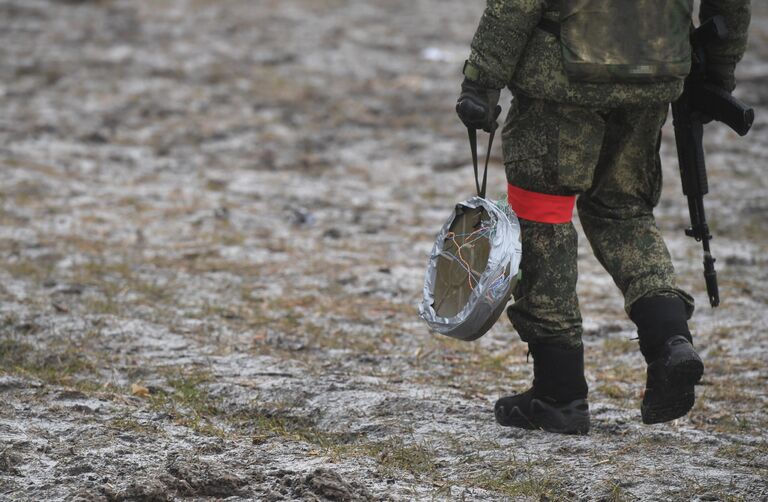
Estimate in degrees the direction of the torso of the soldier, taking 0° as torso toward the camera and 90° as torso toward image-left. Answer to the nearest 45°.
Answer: approximately 135°
